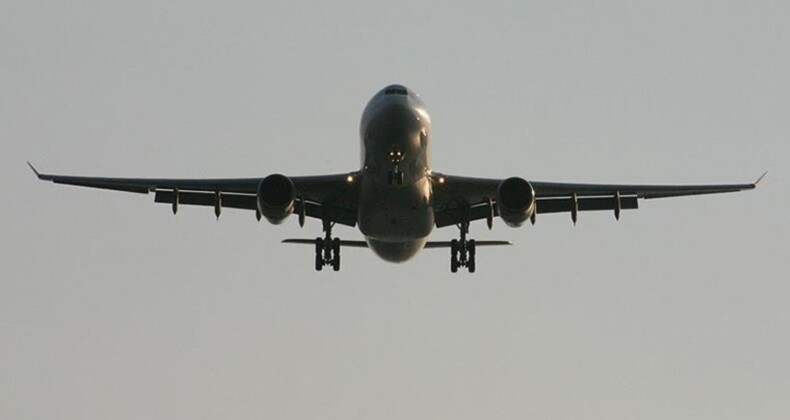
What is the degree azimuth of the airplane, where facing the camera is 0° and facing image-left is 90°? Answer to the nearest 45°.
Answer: approximately 0°
